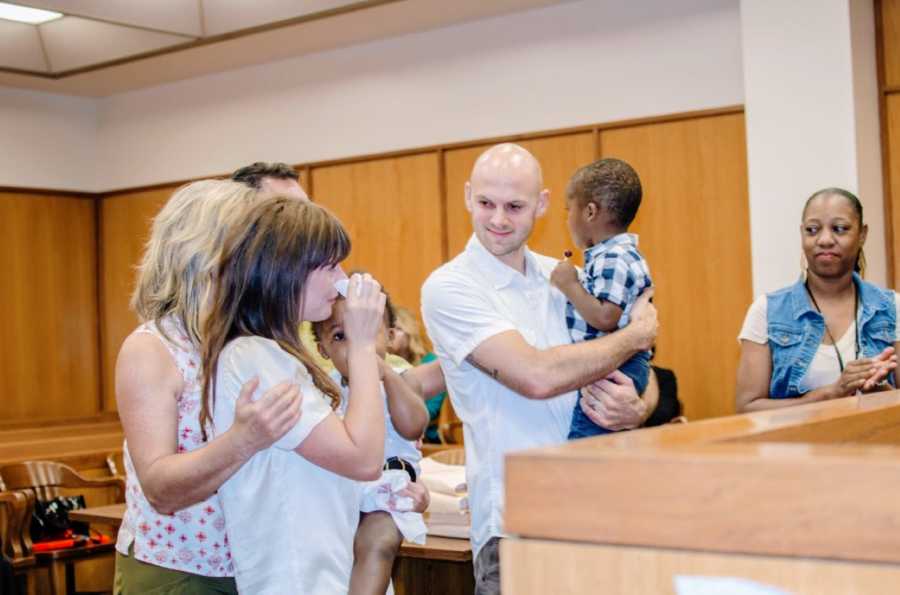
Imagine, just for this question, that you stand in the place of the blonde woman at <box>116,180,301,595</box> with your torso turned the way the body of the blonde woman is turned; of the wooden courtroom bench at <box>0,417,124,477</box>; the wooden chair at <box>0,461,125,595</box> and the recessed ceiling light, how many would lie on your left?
3

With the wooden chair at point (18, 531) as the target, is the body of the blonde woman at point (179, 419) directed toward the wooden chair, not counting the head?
no

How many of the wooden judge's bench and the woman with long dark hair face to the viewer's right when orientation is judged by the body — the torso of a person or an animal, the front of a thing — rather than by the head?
1

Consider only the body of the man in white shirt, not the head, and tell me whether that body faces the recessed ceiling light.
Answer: no

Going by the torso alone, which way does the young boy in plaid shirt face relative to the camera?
to the viewer's left

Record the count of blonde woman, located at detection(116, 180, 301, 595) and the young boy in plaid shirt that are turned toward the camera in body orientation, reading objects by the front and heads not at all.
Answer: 0

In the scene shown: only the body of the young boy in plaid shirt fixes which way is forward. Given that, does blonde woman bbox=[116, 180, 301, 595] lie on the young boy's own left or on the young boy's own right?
on the young boy's own left

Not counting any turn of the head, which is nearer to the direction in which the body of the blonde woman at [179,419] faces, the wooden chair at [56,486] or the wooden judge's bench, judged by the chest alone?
the wooden judge's bench

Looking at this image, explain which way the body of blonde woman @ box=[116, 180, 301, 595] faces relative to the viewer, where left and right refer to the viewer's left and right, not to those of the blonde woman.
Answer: facing to the right of the viewer

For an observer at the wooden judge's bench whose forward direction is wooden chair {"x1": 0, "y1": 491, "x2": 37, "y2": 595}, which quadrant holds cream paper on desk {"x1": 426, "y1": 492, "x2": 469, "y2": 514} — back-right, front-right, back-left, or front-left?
front-right

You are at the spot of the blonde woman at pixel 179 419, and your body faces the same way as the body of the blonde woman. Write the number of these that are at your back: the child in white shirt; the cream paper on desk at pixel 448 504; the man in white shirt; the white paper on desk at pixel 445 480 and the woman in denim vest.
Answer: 0

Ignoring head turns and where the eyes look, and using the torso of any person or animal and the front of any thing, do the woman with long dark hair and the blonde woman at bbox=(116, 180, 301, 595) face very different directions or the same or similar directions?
same or similar directions

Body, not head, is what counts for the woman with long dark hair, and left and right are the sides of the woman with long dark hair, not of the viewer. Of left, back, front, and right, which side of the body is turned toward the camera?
right

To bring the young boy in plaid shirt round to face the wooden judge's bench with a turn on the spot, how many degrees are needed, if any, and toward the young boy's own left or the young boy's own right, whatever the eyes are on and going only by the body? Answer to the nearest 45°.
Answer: approximately 90° to the young boy's own left

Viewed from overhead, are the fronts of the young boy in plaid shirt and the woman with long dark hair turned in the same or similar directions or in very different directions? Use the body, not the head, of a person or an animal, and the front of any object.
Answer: very different directions

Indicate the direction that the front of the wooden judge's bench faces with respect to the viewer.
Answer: facing the viewer
